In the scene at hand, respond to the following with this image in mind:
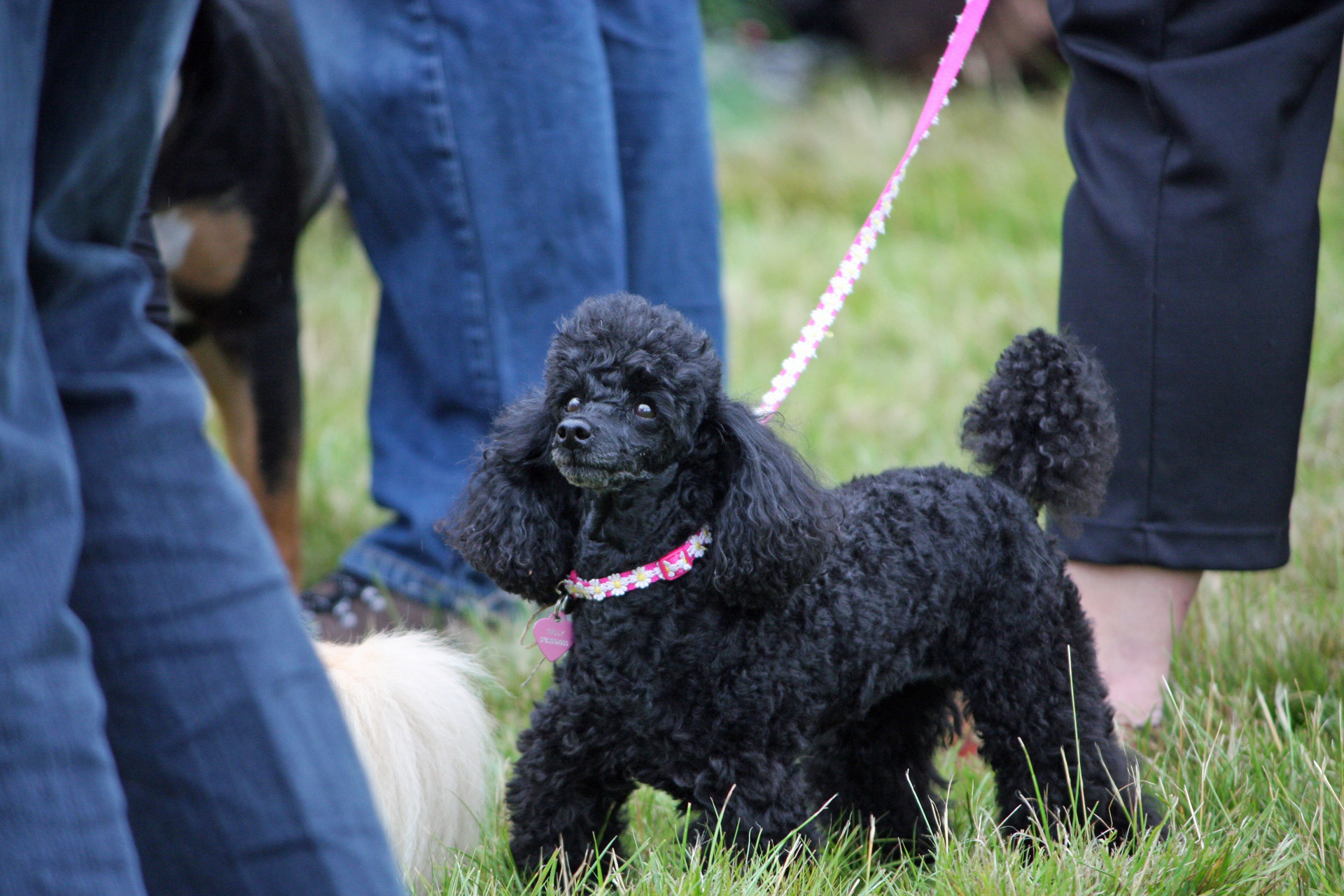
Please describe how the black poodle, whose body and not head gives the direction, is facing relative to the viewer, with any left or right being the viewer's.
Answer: facing the viewer and to the left of the viewer
